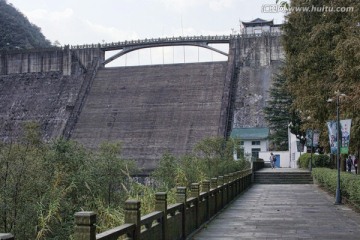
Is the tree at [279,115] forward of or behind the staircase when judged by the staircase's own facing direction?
behind

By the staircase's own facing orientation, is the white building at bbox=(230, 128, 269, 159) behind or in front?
behind

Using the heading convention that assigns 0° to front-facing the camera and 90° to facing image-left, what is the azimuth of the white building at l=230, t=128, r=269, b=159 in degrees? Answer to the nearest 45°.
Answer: approximately 0°

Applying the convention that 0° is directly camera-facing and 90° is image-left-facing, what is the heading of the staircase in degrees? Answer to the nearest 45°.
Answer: approximately 0°

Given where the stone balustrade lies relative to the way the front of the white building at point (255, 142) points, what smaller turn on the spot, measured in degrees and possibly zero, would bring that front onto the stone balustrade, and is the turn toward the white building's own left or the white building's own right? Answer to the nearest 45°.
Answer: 0° — it already faces it

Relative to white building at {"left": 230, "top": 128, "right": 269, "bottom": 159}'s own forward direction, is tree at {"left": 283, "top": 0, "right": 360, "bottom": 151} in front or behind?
in front

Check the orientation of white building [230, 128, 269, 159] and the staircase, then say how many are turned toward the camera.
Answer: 2
